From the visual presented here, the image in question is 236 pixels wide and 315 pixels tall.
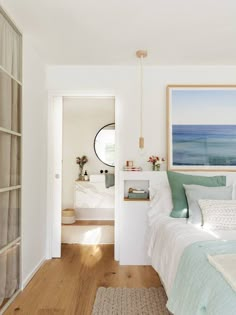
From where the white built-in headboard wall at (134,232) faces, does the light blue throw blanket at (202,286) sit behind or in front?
in front

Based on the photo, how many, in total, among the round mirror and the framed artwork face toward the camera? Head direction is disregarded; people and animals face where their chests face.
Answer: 2

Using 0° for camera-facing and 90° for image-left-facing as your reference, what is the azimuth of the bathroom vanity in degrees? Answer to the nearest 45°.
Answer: approximately 0°

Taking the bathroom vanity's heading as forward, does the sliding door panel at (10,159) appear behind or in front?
in front

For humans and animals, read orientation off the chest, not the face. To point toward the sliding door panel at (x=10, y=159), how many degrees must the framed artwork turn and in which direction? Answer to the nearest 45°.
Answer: approximately 45° to its right

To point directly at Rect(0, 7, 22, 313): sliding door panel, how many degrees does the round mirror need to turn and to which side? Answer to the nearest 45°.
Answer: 0° — it already faces it

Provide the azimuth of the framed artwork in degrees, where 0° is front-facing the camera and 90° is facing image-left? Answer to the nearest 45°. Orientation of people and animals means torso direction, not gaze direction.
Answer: approximately 0°
